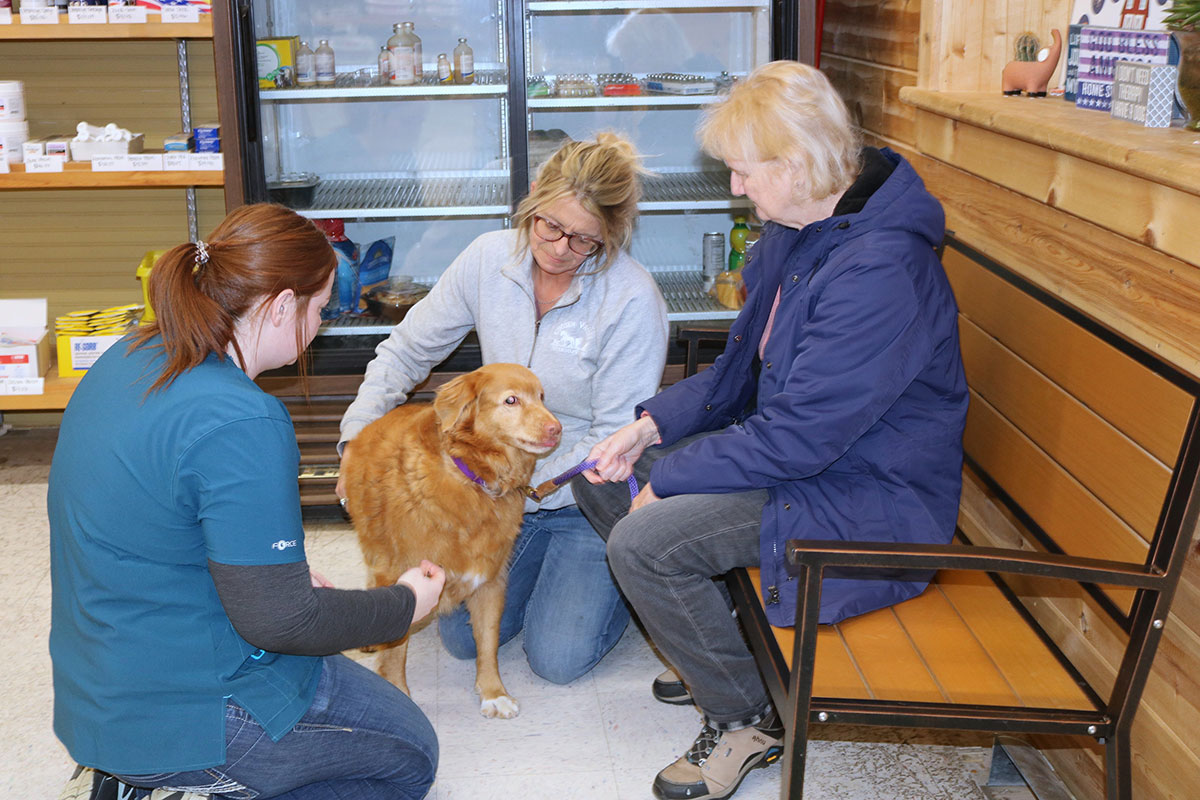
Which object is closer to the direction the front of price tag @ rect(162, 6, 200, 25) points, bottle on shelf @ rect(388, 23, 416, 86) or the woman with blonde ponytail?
the woman with blonde ponytail

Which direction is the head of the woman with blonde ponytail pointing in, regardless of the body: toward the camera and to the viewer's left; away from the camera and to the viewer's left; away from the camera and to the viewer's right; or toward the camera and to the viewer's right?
toward the camera and to the viewer's left

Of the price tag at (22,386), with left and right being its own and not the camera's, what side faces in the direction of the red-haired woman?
front

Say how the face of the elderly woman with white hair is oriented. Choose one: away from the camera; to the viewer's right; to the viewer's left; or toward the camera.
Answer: to the viewer's left

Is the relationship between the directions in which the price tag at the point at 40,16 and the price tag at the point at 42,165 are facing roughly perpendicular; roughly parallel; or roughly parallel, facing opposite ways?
roughly parallel

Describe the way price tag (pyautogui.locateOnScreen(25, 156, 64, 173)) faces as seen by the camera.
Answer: facing the viewer

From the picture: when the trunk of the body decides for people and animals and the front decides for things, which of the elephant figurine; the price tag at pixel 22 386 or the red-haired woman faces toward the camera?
the price tag

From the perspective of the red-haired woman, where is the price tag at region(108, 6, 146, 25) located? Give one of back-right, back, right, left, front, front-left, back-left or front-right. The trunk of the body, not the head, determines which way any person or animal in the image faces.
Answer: front-left

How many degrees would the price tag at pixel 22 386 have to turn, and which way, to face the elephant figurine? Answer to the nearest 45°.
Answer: approximately 45° to its left

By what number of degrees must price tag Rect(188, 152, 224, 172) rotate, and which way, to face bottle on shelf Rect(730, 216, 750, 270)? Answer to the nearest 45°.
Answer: approximately 90° to its left

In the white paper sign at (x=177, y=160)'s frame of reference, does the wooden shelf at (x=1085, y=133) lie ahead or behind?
ahead

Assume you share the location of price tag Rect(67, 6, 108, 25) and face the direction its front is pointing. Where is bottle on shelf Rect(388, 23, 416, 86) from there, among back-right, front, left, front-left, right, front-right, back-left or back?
left

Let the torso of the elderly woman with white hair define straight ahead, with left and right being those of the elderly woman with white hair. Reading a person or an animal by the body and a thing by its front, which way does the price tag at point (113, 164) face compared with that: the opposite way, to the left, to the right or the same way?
to the left

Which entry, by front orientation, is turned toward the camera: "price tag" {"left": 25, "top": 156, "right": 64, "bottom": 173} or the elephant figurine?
the price tag

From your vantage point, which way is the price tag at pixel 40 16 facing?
toward the camera

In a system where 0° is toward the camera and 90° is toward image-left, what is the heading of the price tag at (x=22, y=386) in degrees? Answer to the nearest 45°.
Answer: approximately 0°

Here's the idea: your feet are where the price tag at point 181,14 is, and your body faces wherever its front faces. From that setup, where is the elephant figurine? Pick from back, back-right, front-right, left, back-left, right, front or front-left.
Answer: front-left

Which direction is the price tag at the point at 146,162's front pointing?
toward the camera

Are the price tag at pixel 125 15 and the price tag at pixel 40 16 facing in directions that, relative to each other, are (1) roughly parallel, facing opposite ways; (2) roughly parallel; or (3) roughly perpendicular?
roughly parallel

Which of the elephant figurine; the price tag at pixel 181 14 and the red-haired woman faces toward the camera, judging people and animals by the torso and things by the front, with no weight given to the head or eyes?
the price tag
